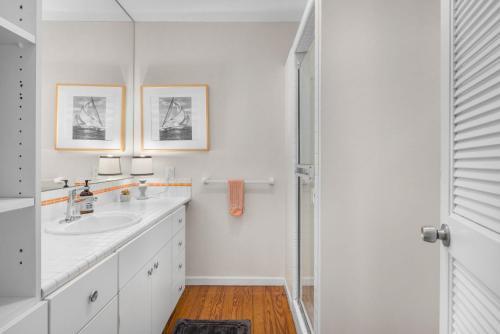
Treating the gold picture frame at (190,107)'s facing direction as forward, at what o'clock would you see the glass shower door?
The glass shower door is roughly at 11 o'clock from the gold picture frame.

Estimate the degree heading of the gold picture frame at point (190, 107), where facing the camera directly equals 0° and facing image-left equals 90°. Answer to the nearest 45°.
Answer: approximately 0°

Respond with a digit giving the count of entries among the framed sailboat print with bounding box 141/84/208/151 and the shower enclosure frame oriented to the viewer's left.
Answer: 1

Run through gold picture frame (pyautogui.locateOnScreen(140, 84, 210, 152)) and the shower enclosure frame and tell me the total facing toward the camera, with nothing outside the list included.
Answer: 1

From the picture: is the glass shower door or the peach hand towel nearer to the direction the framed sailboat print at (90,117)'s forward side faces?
the glass shower door

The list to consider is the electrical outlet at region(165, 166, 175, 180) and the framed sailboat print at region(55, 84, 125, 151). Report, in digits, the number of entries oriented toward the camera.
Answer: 2
